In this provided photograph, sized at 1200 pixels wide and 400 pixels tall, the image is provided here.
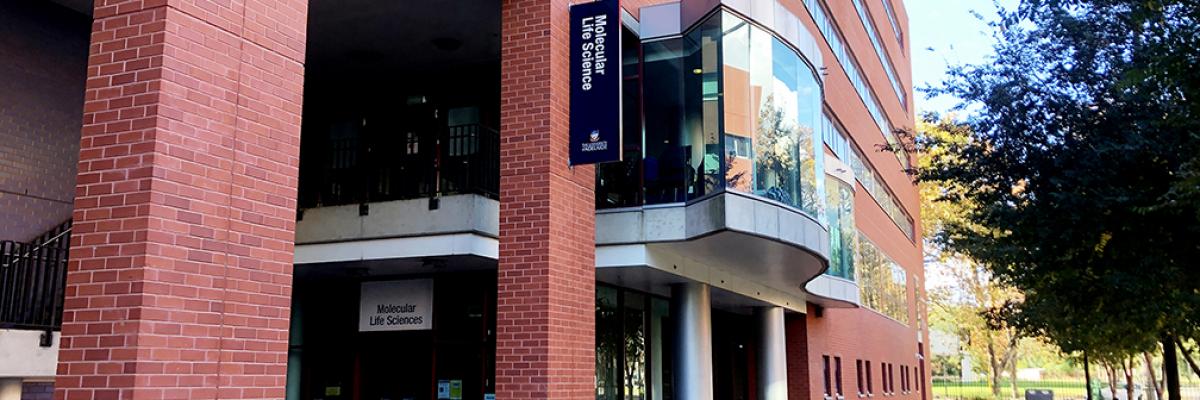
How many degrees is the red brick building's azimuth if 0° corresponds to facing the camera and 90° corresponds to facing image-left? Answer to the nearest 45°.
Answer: approximately 315°
